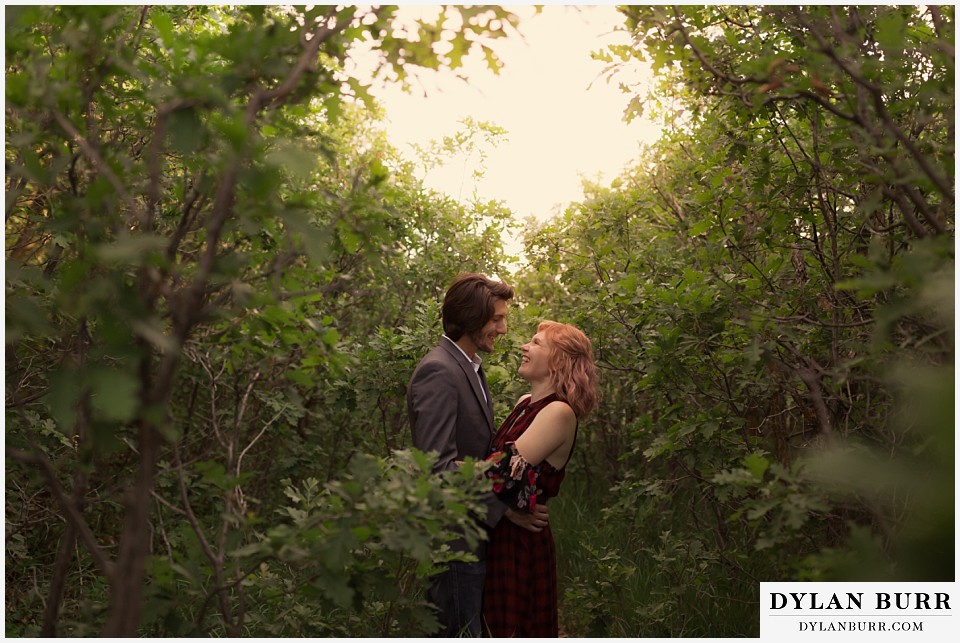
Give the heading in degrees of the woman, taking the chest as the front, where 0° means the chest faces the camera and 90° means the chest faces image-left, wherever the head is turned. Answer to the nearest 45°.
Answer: approximately 90°

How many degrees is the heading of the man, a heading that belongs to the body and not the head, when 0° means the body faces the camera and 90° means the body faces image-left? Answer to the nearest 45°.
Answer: approximately 270°

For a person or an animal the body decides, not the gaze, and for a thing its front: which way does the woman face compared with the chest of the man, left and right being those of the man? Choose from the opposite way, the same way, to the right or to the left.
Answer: the opposite way

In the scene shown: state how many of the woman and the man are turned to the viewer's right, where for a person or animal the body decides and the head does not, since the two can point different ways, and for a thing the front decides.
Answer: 1

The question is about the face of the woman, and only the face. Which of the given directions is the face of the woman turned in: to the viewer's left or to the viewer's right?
to the viewer's left
